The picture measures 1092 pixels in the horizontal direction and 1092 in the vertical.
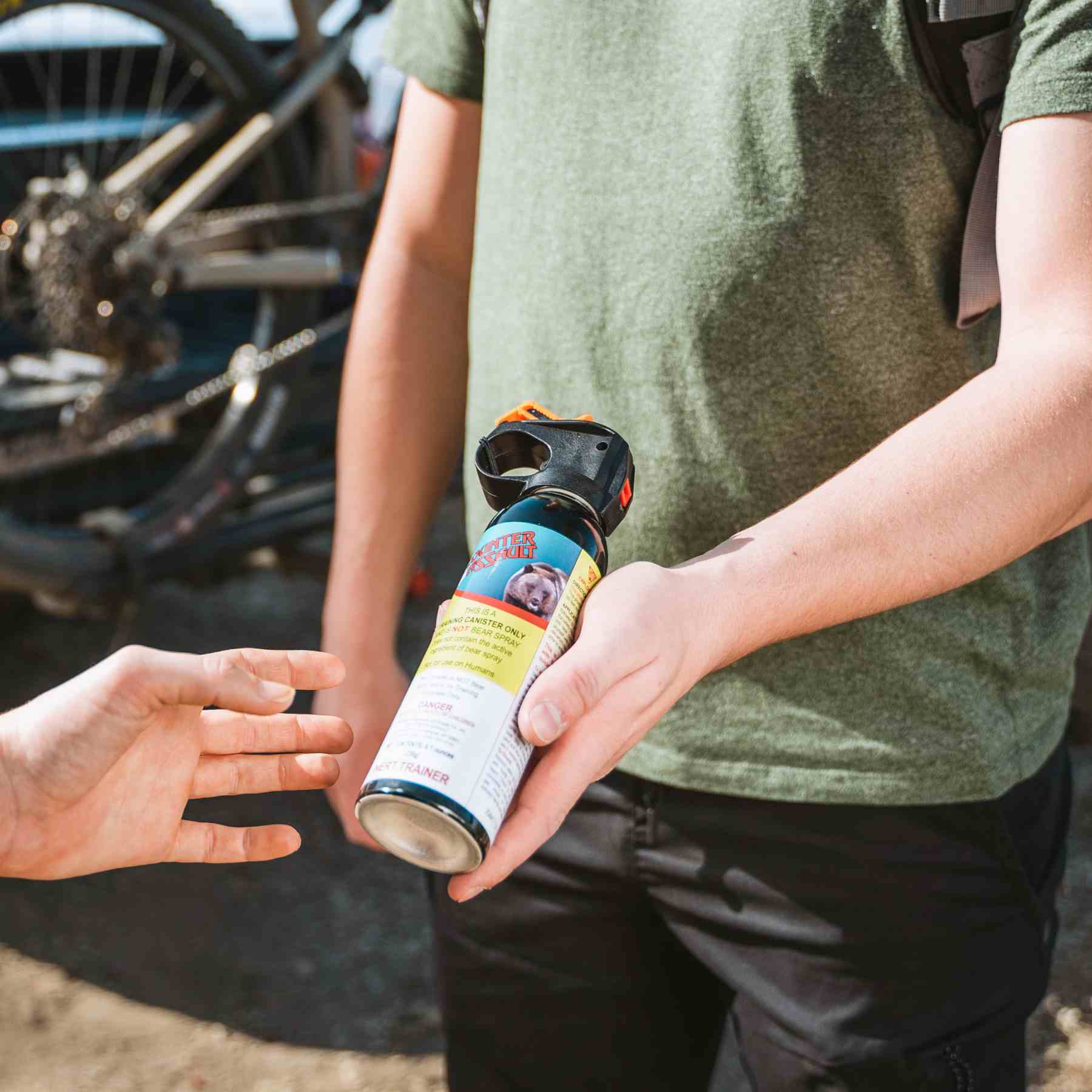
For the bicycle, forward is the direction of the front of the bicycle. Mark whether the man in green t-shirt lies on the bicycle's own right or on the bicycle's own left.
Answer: on the bicycle's own right

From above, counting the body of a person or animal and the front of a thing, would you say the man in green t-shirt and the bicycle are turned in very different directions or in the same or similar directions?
very different directions

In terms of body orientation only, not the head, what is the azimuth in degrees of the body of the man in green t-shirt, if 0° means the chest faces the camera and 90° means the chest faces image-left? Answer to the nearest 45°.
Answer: approximately 45°

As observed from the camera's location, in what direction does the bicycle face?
facing away from the viewer and to the right of the viewer
